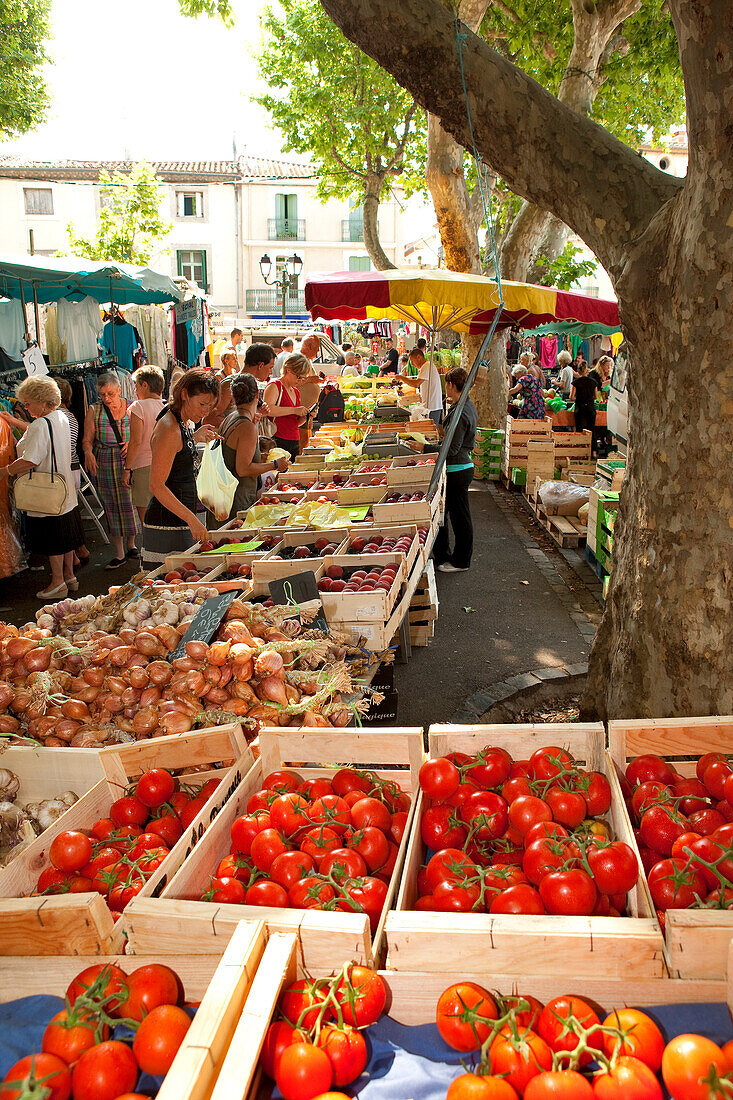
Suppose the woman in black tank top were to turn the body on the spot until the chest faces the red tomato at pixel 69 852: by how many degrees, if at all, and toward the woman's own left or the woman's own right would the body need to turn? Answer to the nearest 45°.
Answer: approximately 90° to the woman's own right

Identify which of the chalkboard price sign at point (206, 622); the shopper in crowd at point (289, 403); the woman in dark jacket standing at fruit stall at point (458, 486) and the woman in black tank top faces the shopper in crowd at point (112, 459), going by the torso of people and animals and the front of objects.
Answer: the woman in dark jacket standing at fruit stall at point (458, 486)

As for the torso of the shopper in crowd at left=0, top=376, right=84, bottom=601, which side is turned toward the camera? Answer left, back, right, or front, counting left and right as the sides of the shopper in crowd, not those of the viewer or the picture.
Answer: left

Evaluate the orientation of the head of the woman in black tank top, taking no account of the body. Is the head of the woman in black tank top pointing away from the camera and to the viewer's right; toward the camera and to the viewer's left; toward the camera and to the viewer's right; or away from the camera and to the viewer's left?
toward the camera and to the viewer's right

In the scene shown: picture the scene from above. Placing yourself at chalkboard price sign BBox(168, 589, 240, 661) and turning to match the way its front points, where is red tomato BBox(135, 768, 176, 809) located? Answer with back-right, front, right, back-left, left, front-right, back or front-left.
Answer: front-left

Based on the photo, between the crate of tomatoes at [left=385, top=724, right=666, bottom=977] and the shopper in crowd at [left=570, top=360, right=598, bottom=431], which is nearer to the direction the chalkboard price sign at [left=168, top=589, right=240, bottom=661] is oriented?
the crate of tomatoes

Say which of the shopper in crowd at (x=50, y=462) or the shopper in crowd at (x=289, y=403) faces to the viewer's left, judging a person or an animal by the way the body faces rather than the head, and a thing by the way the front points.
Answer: the shopper in crowd at (x=50, y=462)

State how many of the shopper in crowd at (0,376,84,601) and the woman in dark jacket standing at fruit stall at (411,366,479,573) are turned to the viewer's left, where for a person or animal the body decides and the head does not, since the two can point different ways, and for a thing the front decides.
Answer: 2

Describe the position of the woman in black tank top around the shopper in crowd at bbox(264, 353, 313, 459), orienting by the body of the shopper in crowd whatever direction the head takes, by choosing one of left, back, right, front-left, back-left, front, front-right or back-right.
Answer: front-right

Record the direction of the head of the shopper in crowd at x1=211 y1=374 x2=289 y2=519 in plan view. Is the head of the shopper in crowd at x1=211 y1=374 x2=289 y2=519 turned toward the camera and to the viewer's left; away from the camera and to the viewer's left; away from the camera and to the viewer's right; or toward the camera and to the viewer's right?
away from the camera and to the viewer's right

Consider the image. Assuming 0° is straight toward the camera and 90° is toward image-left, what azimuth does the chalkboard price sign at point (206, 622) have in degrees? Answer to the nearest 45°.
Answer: approximately 45°

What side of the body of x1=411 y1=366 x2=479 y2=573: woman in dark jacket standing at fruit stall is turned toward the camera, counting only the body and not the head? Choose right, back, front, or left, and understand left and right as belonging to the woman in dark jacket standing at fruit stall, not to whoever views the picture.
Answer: left
